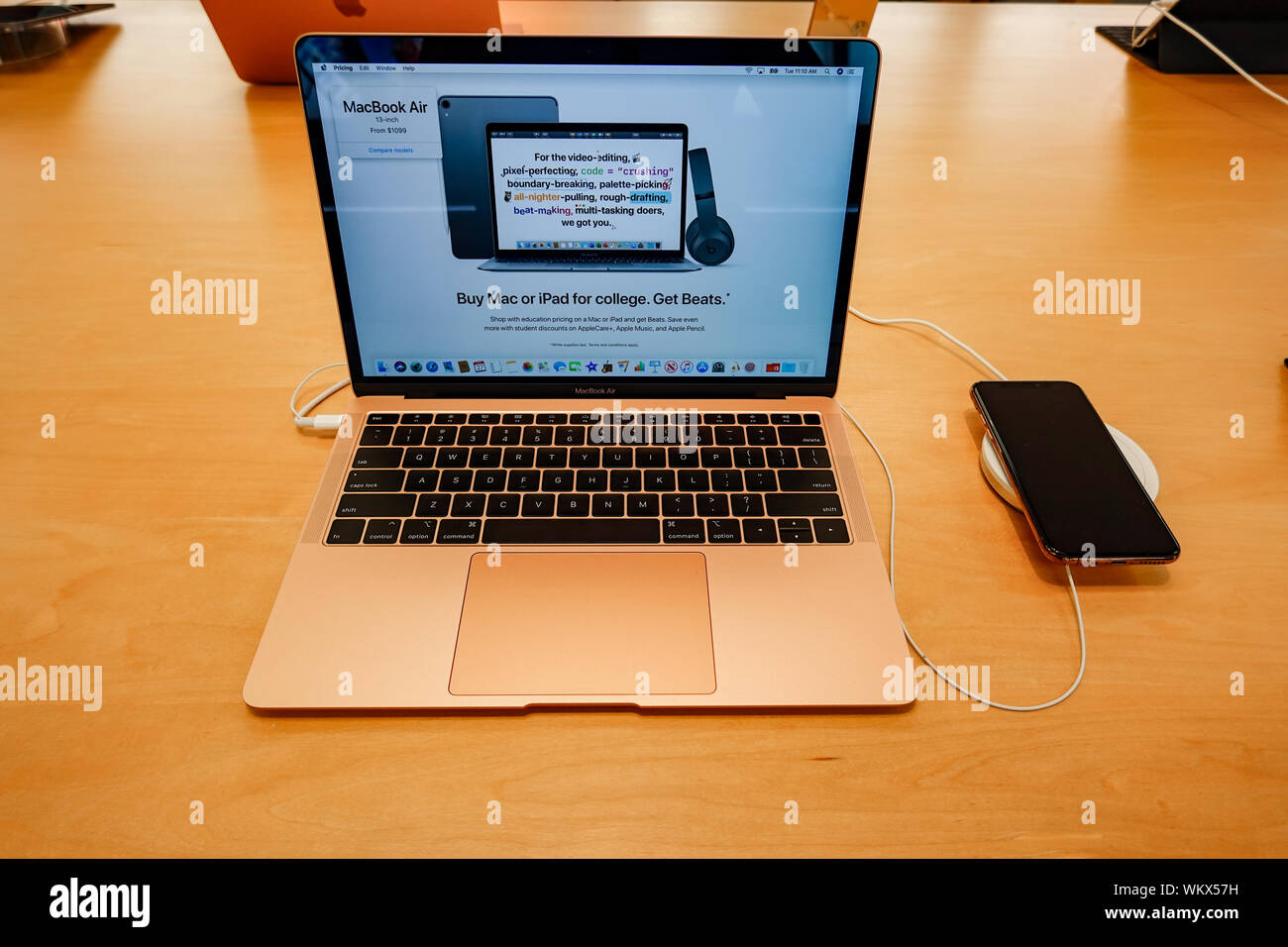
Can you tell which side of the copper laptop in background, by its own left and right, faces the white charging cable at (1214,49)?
right

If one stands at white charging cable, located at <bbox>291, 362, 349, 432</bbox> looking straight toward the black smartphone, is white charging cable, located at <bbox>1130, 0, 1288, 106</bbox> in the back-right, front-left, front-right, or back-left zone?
front-left

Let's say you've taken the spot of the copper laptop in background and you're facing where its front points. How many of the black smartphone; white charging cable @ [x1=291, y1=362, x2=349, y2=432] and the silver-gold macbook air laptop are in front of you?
0

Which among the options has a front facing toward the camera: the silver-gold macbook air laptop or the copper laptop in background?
the silver-gold macbook air laptop

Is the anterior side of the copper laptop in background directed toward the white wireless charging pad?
no

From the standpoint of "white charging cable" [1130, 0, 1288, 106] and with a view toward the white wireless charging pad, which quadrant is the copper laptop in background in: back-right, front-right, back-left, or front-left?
front-right

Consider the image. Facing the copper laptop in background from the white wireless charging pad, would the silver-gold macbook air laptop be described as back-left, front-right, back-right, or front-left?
front-left

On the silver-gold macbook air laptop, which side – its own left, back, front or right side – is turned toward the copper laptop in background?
back

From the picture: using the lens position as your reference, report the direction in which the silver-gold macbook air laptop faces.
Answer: facing the viewer

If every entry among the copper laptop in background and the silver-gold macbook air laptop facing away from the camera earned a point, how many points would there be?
1

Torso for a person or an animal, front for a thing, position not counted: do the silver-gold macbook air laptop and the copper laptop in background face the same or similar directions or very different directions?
very different directions

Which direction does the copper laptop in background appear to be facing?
away from the camera

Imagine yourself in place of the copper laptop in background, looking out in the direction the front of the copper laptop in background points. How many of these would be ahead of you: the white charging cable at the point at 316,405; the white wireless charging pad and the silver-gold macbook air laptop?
0

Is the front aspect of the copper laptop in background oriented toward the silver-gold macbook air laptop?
no
